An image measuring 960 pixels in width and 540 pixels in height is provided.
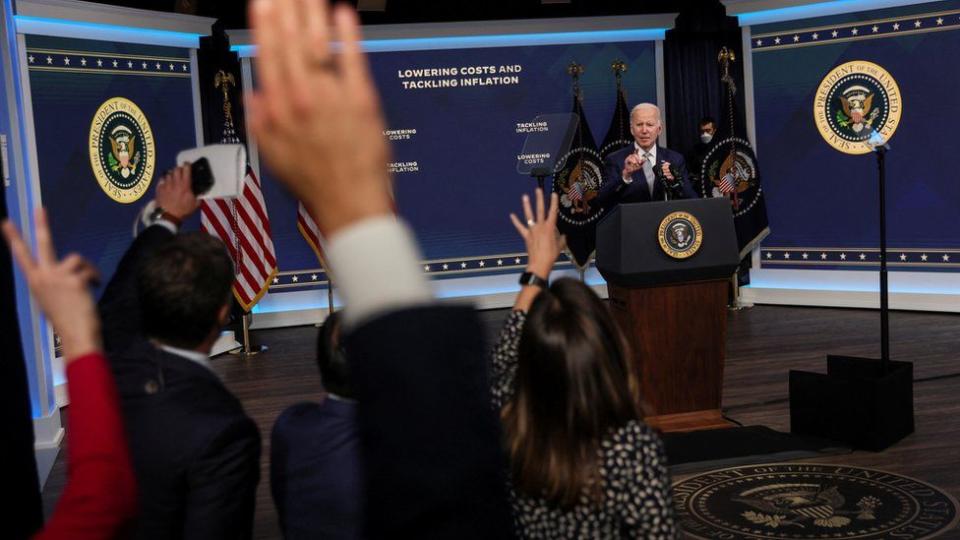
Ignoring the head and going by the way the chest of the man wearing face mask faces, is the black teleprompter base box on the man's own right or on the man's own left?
on the man's own left

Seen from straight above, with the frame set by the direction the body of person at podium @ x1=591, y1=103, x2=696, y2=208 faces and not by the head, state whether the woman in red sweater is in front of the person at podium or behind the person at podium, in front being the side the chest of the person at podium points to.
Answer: in front

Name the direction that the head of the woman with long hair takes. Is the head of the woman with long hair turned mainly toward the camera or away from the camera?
away from the camera

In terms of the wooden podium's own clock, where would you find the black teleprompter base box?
The black teleprompter base box is roughly at 9 o'clock from the wooden podium.

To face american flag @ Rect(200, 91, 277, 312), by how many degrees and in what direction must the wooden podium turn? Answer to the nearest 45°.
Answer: approximately 135° to its right

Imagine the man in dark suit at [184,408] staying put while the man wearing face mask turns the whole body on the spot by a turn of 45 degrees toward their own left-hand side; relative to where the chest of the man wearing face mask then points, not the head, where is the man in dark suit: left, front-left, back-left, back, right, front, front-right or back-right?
front

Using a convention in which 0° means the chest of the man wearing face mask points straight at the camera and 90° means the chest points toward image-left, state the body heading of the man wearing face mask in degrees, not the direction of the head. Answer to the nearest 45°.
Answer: approximately 45°

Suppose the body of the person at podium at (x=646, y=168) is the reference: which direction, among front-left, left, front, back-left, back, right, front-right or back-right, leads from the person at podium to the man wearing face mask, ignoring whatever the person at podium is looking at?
back

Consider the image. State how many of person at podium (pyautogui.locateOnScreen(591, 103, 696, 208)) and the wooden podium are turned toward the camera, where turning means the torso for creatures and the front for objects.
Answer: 2

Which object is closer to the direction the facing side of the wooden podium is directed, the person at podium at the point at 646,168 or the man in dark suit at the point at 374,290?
the man in dark suit

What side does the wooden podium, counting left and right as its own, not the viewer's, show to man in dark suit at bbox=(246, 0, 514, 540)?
front

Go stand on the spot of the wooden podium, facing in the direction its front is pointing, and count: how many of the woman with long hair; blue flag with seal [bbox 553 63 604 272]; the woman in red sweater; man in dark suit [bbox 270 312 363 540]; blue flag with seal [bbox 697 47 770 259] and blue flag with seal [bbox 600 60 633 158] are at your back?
3

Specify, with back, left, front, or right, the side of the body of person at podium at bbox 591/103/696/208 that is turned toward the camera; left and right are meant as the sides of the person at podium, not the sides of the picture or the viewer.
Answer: front

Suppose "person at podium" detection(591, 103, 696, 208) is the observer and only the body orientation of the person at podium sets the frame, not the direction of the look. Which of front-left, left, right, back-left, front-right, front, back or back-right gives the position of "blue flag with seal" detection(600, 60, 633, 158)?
back
